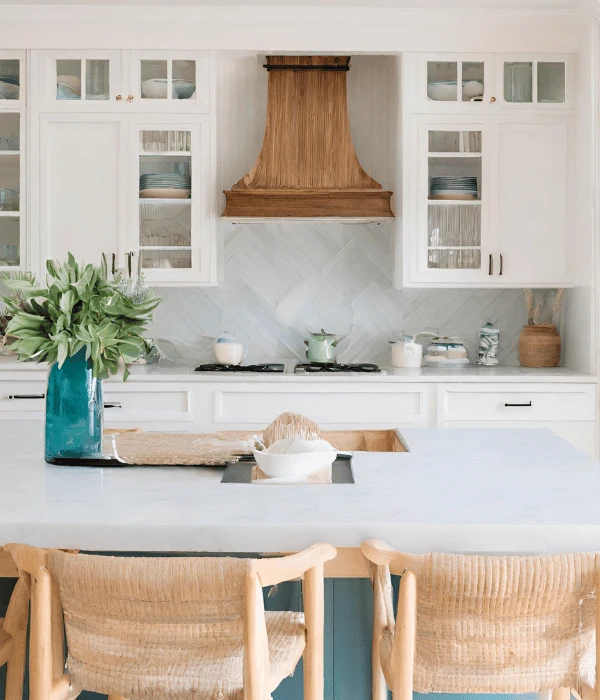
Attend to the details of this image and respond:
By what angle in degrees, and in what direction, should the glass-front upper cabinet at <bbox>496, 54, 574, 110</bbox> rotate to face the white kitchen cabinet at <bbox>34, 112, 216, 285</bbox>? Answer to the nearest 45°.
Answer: approximately 90° to its right

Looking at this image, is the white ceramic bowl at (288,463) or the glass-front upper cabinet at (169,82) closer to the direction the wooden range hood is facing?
the white ceramic bowl

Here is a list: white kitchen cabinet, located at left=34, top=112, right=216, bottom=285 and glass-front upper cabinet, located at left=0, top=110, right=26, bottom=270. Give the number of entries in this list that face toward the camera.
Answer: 2

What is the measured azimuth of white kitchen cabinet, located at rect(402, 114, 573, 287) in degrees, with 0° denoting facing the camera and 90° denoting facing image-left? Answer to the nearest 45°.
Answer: approximately 0°

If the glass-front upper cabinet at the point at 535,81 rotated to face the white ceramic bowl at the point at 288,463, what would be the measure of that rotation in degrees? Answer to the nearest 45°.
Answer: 0° — it already faces it
